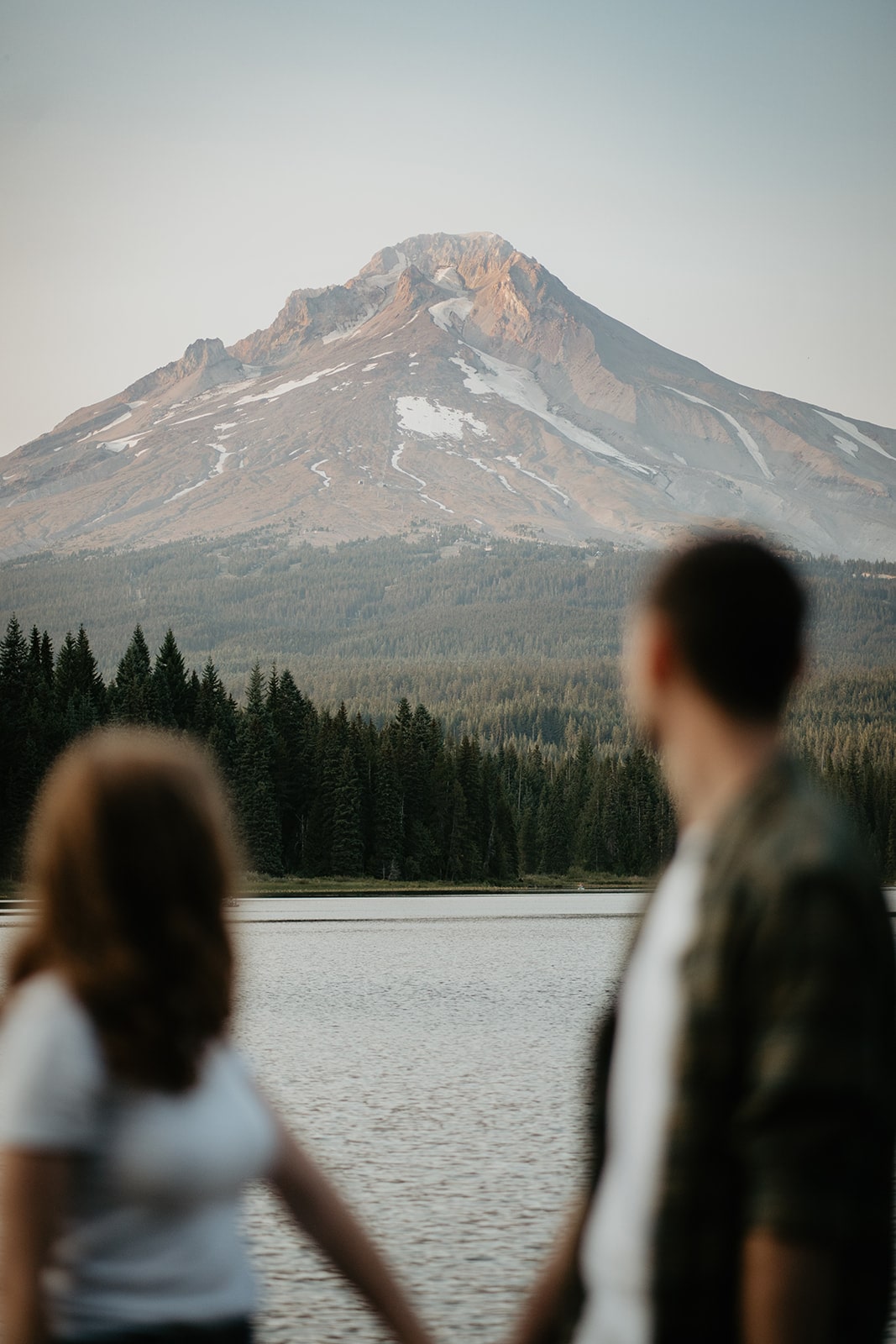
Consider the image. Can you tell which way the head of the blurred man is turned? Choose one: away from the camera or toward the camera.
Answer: away from the camera

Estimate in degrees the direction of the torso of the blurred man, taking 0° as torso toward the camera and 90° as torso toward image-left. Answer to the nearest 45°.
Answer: approximately 90°

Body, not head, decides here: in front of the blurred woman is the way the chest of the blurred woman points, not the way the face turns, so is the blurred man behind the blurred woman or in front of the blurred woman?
in front

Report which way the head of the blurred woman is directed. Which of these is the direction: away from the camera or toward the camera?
away from the camera

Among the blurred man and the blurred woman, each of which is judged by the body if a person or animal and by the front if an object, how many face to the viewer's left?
1

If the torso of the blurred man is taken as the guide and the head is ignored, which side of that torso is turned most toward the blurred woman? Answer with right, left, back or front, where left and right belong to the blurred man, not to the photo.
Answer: front
